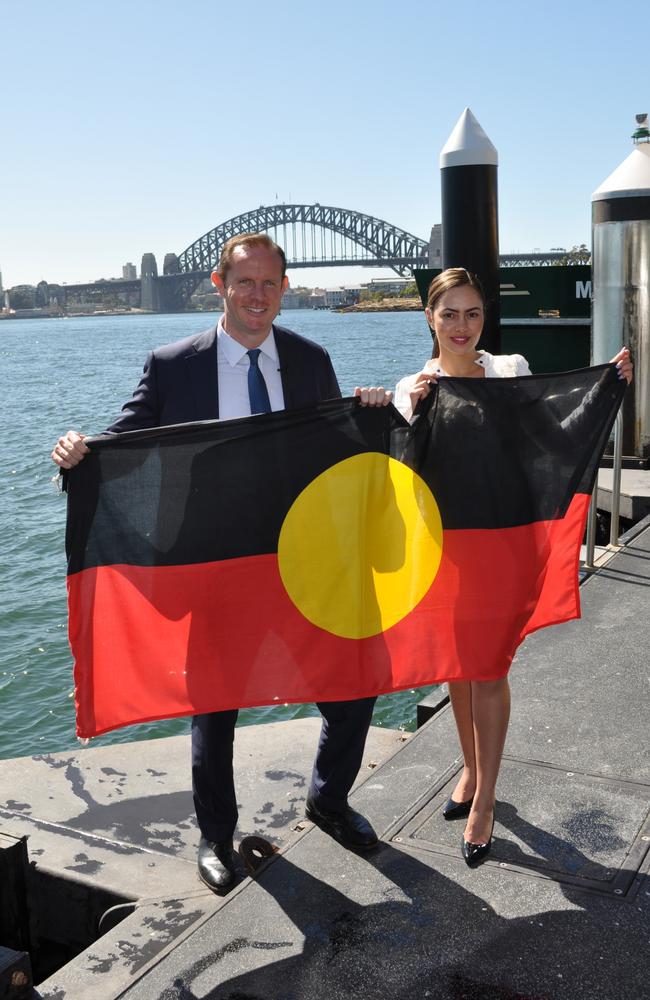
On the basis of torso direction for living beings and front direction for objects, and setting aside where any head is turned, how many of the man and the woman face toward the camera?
2

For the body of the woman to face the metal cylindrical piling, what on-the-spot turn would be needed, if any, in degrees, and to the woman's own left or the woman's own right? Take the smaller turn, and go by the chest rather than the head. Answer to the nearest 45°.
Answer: approximately 180°

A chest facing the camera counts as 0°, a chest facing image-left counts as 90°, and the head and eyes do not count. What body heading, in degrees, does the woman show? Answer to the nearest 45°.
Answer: approximately 0°

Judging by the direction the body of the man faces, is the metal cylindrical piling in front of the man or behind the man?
behind

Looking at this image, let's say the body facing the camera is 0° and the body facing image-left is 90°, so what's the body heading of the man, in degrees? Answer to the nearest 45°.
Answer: approximately 0°
